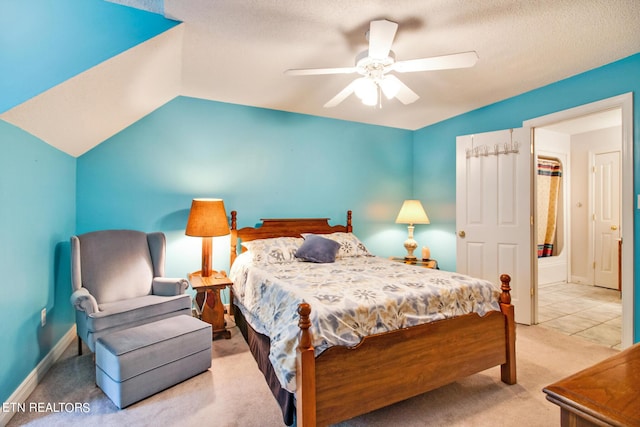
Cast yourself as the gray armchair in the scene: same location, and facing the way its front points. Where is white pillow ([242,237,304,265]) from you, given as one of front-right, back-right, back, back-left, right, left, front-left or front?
front-left

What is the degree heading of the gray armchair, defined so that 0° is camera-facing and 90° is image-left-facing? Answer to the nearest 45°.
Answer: approximately 315°

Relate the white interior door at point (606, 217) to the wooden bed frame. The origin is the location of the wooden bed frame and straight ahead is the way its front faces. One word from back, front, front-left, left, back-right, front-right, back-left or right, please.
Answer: left

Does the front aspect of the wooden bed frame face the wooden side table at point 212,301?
no

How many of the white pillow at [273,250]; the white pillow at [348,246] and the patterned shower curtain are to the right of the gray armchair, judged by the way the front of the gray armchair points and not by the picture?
0

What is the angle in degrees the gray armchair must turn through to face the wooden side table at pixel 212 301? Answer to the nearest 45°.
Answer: approximately 45° to its left

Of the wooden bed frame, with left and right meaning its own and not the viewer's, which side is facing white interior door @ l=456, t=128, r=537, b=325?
left

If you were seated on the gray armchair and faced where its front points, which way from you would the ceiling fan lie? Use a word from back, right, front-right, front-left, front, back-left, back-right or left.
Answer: front

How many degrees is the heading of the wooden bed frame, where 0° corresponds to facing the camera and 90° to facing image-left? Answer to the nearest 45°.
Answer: approximately 315°

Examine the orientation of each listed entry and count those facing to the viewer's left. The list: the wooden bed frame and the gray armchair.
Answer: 0

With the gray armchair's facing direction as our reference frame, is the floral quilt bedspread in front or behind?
in front

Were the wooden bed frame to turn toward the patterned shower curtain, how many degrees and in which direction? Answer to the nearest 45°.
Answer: approximately 90° to its left

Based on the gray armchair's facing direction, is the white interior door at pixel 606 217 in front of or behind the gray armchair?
in front
